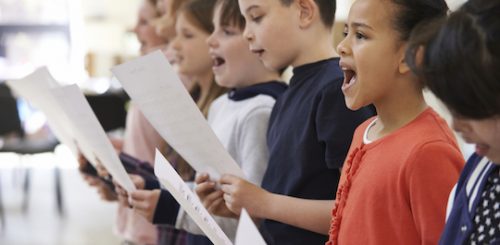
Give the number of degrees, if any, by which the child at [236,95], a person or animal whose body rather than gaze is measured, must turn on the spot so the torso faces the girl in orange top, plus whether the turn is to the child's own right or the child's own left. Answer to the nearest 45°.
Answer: approximately 45° to the child's own left
